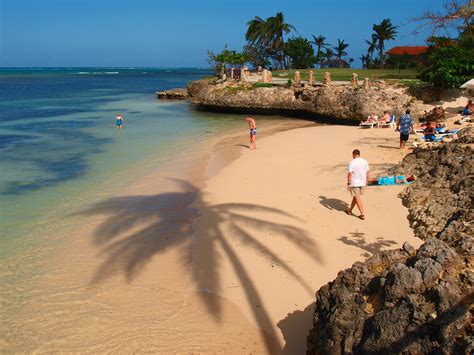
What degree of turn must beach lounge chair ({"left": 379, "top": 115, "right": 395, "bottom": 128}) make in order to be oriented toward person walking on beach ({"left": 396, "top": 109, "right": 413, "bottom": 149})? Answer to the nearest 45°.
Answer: approximately 90° to its left

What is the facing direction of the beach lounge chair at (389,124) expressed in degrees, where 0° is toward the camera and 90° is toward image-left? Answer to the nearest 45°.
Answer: approximately 90°

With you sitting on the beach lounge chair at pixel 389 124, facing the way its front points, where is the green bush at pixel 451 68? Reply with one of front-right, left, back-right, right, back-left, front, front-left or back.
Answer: back-right

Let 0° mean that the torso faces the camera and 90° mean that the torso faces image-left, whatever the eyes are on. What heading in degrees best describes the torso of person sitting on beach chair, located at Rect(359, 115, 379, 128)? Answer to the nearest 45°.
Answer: approximately 90°

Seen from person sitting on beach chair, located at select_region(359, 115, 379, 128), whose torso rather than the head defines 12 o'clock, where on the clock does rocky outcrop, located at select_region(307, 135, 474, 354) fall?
The rocky outcrop is roughly at 9 o'clock from the person sitting on beach chair.

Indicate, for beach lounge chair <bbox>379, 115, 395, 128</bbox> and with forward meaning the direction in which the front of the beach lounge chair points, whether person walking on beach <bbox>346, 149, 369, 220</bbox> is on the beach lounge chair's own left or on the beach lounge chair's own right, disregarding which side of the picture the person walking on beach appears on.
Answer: on the beach lounge chair's own left

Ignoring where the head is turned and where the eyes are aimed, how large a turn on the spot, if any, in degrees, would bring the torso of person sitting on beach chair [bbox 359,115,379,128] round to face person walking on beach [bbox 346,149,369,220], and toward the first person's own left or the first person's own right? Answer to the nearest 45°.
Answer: approximately 90° to the first person's own left

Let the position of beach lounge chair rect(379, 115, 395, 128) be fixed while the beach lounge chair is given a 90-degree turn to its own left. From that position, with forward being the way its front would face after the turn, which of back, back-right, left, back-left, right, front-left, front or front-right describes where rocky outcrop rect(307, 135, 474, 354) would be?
front

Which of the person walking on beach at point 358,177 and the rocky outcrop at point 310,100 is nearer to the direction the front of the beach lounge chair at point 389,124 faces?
the rocky outcrop

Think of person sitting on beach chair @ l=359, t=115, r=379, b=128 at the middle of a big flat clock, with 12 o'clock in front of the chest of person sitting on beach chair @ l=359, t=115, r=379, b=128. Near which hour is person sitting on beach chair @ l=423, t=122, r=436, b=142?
person sitting on beach chair @ l=423, t=122, r=436, b=142 is roughly at 8 o'clock from person sitting on beach chair @ l=359, t=115, r=379, b=128.
